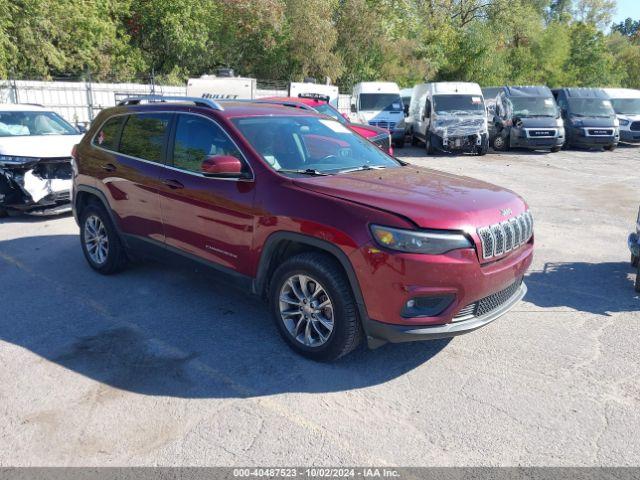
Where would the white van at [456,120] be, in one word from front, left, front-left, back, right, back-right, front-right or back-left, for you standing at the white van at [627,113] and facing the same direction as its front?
front-right

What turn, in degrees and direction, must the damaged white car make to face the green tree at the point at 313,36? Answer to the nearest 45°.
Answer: approximately 135° to its left

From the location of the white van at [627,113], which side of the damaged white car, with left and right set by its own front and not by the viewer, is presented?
left

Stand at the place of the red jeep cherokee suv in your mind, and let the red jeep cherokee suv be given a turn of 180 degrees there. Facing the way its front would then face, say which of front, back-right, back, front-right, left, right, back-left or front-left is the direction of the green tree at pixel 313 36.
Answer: front-right

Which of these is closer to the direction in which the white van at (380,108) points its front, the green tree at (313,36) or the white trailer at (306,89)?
the white trailer

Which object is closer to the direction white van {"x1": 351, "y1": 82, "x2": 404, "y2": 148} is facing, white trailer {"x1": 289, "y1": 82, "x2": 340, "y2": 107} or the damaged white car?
the damaged white car

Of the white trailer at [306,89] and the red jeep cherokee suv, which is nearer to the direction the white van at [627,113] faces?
the red jeep cherokee suv

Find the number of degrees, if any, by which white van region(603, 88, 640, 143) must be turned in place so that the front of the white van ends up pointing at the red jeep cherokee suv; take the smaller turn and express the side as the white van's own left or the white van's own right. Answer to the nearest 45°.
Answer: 0° — it already faces it

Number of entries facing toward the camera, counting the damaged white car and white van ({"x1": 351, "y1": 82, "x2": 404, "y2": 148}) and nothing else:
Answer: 2

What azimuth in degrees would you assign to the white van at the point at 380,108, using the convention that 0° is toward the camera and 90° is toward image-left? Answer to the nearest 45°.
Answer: approximately 0°

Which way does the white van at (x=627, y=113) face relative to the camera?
toward the camera

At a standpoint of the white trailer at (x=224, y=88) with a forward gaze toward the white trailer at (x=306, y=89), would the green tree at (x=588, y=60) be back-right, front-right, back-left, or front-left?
front-left

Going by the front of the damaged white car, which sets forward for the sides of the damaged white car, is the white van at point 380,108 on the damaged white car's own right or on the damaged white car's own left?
on the damaged white car's own left

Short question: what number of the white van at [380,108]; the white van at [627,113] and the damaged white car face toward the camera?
3

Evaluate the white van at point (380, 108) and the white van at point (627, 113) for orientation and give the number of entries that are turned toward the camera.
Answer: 2

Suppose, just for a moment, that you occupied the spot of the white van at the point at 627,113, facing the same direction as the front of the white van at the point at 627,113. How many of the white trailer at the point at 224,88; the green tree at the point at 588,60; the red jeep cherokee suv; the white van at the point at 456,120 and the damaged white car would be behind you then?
1

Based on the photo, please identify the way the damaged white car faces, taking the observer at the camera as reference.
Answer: facing the viewer
